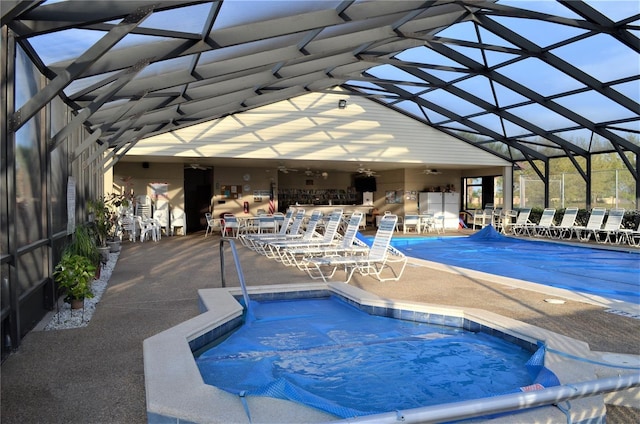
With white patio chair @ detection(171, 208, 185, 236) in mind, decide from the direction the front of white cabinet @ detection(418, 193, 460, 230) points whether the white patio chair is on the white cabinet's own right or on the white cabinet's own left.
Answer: on the white cabinet's own right

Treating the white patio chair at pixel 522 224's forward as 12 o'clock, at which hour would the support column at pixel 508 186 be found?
The support column is roughly at 4 o'clock from the white patio chair.

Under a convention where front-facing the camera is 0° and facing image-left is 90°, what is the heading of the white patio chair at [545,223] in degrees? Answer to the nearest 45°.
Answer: approximately 45°

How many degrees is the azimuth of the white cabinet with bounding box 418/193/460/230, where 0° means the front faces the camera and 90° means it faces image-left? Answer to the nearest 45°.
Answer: approximately 0°

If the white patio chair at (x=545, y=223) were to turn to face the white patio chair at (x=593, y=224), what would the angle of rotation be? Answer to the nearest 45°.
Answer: approximately 90° to its left
